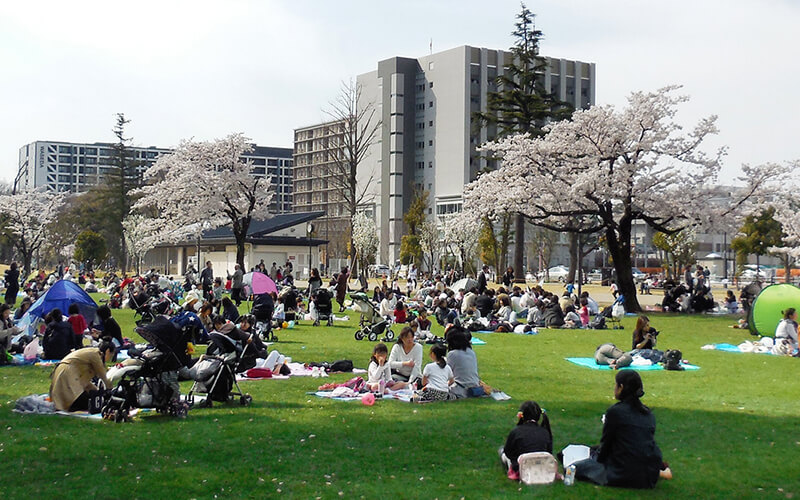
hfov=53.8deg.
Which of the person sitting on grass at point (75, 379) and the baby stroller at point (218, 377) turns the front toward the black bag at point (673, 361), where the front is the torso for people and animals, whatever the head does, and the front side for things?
the person sitting on grass

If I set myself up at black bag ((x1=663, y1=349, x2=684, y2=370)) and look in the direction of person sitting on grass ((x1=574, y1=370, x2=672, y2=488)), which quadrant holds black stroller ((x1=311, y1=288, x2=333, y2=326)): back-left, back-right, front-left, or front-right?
back-right

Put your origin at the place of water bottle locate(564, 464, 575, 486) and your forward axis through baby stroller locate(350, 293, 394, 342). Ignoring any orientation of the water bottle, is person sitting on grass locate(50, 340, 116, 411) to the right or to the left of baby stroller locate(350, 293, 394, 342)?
left

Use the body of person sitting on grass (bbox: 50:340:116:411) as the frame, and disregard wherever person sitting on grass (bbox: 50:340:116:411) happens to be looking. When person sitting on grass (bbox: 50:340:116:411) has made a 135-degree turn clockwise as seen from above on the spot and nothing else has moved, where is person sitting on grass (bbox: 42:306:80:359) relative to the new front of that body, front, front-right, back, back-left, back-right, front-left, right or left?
back-right

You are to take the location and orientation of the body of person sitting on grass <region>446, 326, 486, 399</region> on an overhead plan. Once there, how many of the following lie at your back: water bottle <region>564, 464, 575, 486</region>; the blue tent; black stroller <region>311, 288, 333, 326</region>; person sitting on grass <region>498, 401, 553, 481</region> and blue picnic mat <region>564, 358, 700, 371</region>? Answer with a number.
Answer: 2

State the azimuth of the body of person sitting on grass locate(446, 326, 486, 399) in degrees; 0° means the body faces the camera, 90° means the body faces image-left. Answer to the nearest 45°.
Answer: approximately 180°

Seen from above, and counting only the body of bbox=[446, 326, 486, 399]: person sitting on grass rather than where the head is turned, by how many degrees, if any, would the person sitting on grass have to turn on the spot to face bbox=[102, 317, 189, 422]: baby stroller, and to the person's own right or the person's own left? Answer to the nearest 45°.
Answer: approximately 135° to the person's own left

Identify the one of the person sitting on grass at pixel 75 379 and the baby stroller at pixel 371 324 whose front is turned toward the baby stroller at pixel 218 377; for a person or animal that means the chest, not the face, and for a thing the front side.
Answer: the person sitting on grass

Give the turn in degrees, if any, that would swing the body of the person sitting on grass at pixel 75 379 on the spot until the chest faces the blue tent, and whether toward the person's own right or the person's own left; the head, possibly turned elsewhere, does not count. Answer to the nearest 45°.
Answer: approximately 90° to the person's own left

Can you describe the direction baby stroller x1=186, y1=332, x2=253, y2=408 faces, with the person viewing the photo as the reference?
facing the viewer and to the left of the viewer

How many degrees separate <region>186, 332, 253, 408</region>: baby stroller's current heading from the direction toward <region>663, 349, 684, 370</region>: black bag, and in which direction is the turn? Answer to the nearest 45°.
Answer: approximately 135° to its left

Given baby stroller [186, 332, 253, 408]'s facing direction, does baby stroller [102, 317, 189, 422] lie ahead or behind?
ahead

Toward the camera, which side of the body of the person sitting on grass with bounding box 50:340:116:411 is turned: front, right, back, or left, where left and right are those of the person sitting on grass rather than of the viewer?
right

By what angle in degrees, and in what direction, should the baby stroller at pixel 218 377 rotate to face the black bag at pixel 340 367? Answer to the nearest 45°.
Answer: approximately 180°

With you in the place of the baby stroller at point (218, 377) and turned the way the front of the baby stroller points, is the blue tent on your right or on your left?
on your right

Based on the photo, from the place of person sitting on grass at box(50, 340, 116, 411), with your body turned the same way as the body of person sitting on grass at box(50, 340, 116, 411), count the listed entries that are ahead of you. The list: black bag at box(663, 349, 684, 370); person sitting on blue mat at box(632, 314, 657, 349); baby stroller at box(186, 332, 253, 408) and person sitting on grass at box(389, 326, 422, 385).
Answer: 4
